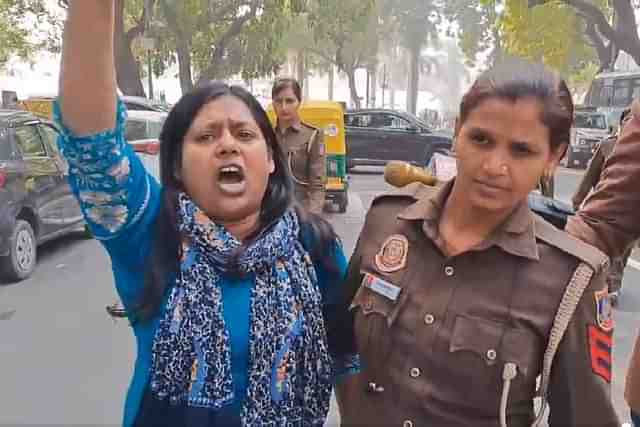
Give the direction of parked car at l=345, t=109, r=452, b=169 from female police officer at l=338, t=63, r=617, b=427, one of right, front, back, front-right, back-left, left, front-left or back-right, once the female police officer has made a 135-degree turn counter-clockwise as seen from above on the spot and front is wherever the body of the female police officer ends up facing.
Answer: left

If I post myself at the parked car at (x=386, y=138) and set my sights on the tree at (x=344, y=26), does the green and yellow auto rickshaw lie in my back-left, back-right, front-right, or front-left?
back-left

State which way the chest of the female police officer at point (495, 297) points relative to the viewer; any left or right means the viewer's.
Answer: facing the viewer and to the left of the viewer

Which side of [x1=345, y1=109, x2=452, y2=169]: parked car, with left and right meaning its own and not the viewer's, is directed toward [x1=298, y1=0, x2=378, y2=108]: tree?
left

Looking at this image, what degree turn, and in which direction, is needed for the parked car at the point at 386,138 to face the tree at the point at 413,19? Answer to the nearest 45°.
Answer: approximately 90° to its left

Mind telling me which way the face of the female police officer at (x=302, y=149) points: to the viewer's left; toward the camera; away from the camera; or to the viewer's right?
toward the camera

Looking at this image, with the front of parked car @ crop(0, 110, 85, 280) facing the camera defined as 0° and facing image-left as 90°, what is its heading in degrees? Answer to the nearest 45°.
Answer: approximately 225°

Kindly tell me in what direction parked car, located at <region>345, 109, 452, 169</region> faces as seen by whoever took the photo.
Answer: facing to the right of the viewer

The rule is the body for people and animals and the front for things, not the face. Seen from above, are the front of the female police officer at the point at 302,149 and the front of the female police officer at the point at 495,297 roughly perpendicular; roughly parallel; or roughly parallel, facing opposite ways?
roughly parallel

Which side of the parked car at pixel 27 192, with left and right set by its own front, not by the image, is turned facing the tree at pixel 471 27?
front
